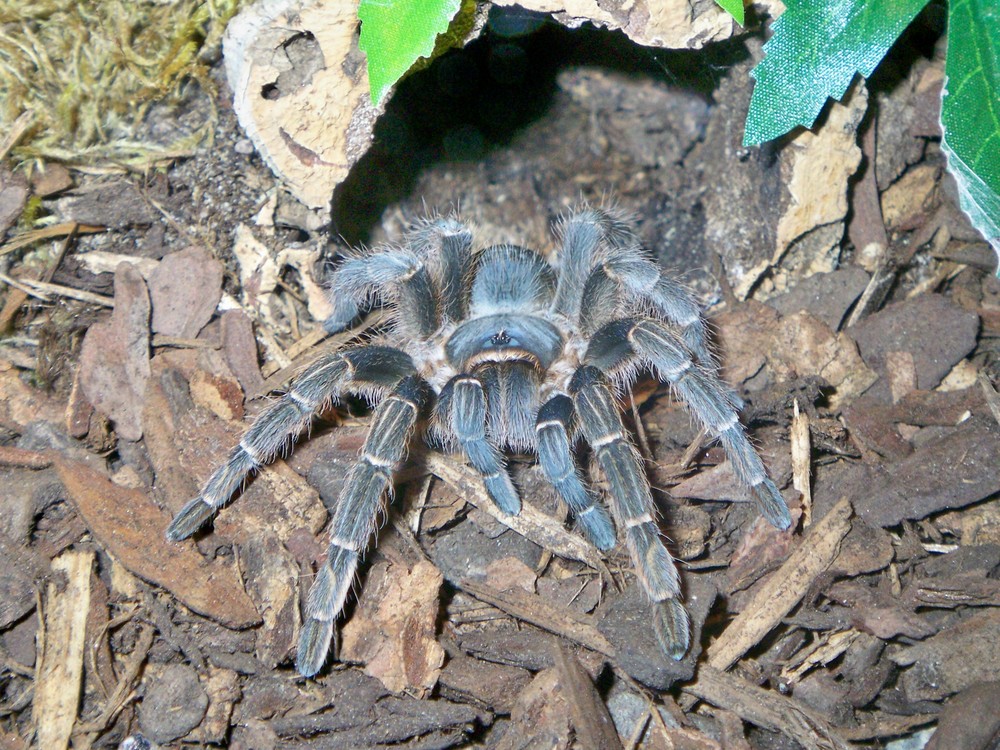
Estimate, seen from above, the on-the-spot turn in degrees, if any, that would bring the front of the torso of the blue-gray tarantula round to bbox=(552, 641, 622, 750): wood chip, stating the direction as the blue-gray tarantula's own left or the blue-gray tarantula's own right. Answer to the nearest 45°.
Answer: approximately 45° to the blue-gray tarantula's own left

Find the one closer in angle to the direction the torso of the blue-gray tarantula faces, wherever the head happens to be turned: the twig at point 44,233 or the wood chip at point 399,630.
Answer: the wood chip

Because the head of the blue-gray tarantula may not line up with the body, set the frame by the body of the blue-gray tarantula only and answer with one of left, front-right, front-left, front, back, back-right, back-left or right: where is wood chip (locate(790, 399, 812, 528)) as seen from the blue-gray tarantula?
left

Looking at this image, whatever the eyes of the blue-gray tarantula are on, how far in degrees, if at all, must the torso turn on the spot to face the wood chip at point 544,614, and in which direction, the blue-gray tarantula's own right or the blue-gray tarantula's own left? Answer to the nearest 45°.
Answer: approximately 45° to the blue-gray tarantula's own left

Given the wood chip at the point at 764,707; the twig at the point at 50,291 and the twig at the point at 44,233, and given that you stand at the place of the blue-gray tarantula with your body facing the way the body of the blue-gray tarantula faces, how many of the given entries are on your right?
2

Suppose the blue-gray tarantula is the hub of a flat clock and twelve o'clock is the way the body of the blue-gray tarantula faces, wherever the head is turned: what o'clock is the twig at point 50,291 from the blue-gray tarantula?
The twig is roughly at 3 o'clock from the blue-gray tarantula.

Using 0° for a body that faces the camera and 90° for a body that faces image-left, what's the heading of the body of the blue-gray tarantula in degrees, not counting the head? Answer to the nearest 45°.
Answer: approximately 0°

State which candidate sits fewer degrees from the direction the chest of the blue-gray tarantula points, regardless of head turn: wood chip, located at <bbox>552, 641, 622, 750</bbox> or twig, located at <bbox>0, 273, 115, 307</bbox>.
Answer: the wood chip

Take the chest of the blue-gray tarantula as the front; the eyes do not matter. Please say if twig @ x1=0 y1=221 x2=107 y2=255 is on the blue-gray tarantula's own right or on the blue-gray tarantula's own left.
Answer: on the blue-gray tarantula's own right

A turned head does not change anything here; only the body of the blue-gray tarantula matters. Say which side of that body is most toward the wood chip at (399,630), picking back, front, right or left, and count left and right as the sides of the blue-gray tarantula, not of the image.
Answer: front

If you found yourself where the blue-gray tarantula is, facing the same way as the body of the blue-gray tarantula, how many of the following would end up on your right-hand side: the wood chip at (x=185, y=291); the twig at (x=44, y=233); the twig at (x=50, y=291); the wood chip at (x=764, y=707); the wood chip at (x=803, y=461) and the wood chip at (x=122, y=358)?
4
